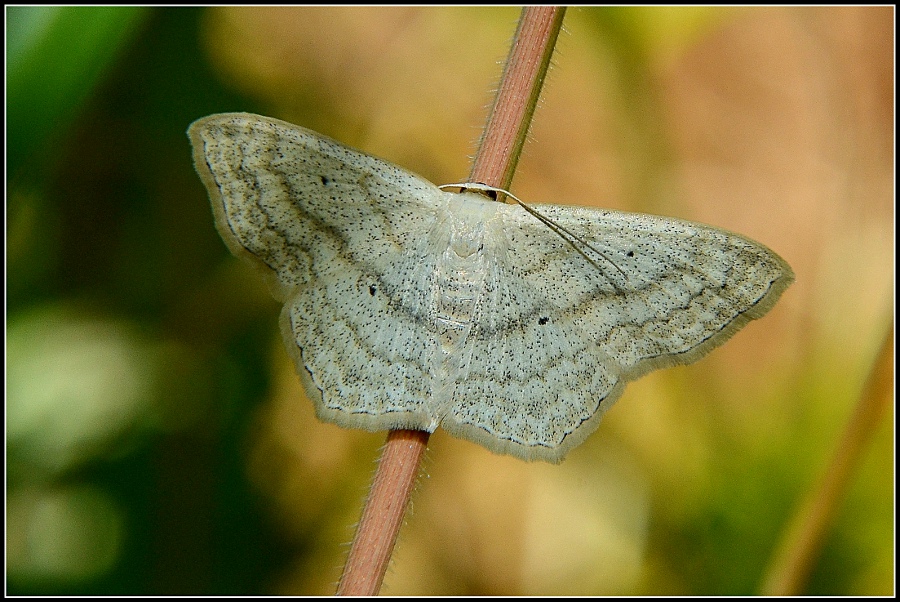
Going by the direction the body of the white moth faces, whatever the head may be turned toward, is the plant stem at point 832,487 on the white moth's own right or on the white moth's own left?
on the white moth's own right

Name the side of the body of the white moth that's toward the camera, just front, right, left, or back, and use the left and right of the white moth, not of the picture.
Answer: back
